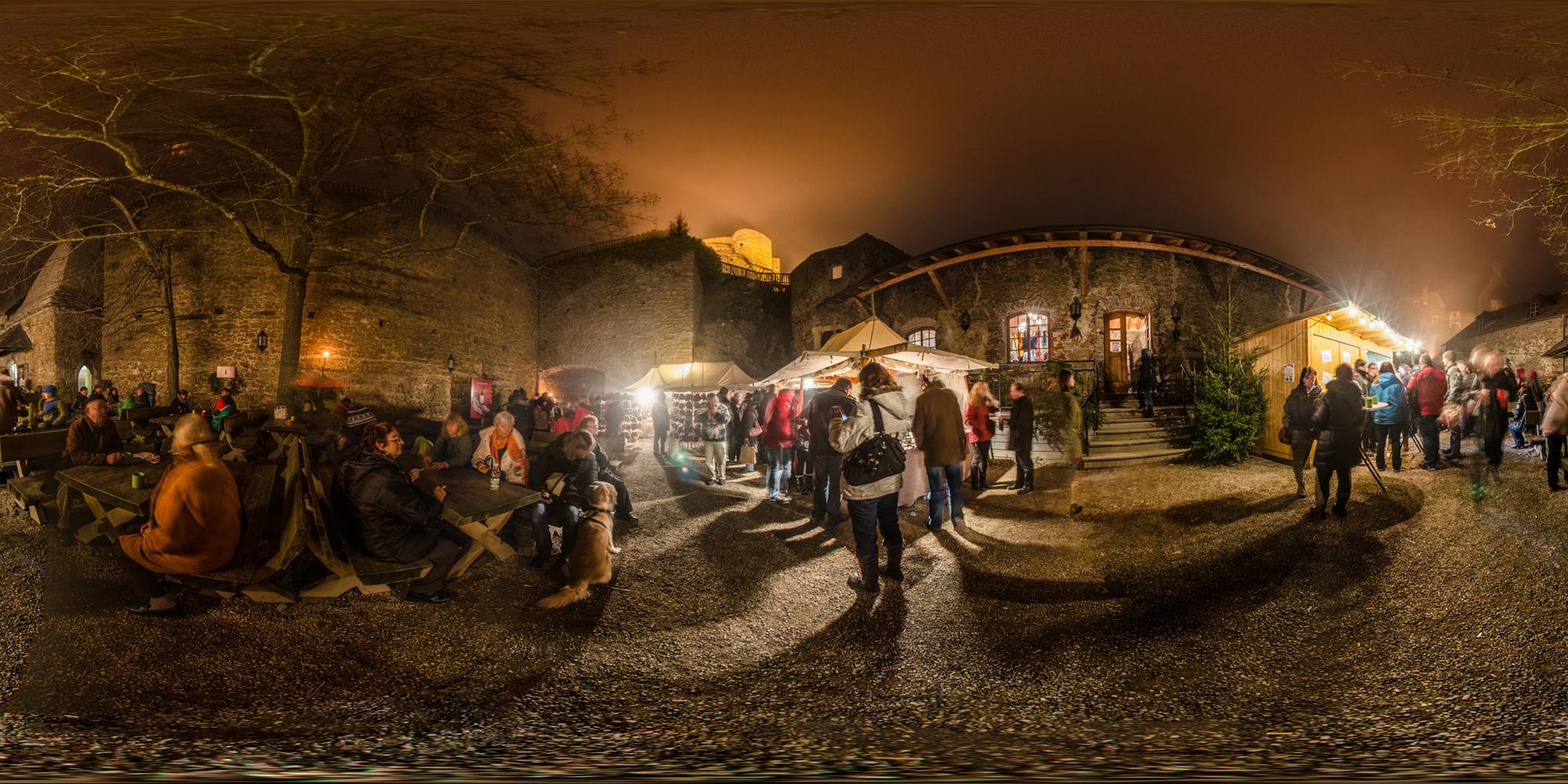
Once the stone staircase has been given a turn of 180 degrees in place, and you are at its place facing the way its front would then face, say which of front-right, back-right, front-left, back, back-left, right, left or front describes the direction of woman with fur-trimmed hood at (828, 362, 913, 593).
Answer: back-left

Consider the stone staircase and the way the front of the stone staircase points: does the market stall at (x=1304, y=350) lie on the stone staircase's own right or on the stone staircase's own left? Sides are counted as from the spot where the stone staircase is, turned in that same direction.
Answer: on the stone staircase's own left

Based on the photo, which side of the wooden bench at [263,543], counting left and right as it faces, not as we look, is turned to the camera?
left

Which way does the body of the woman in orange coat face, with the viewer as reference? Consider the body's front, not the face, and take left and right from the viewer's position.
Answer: facing away from the viewer and to the left of the viewer

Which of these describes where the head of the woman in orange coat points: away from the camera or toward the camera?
away from the camera

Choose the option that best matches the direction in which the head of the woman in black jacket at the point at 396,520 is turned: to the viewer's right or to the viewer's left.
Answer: to the viewer's right

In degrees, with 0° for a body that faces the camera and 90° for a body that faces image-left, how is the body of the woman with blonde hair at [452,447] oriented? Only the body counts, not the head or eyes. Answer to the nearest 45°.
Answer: approximately 45°

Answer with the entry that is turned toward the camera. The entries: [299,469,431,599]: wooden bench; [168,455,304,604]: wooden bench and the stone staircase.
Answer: the stone staircase

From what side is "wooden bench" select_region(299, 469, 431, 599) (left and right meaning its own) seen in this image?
right

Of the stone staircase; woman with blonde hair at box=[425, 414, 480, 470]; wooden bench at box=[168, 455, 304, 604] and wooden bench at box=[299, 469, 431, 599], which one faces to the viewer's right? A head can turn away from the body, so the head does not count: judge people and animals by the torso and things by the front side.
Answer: wooden bench at box=[299, 469, 431, 599]

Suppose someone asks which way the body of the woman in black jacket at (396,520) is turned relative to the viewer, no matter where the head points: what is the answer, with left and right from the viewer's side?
facing to the right of the viewer
